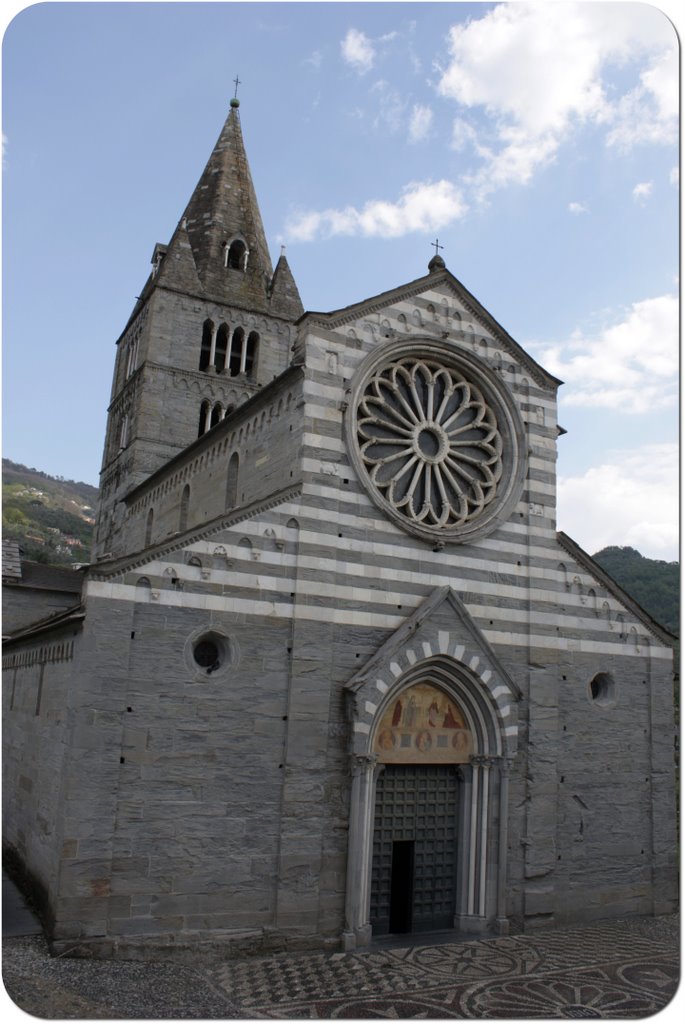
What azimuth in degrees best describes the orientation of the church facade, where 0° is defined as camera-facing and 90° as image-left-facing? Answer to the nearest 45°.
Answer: approximately 315°
